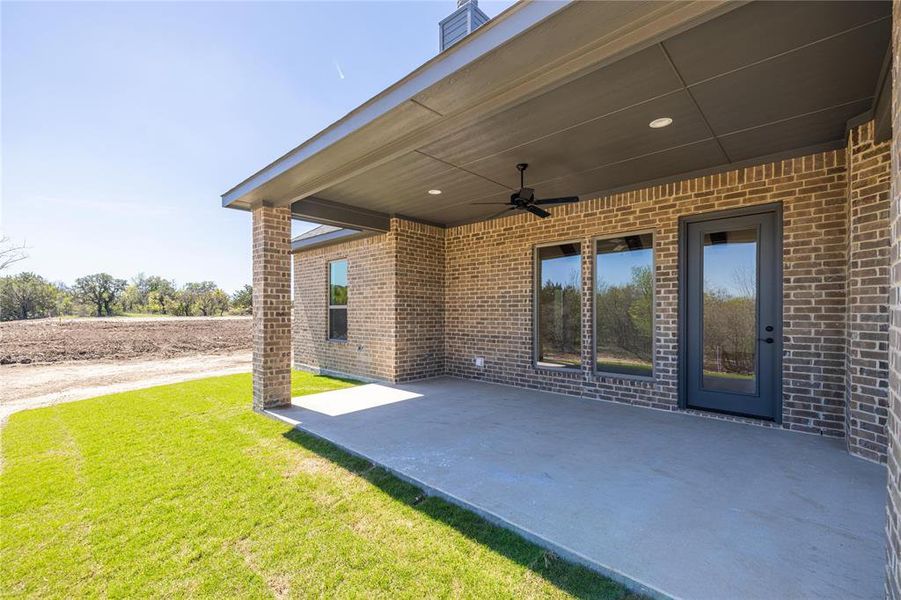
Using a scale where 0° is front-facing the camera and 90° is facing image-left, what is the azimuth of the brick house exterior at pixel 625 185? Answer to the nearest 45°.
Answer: approximately 45°

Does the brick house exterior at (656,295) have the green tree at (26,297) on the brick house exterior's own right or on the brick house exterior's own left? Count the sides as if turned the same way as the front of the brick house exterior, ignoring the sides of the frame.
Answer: on the brick house exterior's own right

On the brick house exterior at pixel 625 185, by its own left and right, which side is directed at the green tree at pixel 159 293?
right

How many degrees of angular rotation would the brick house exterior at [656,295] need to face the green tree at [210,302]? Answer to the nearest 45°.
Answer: approximately 90° to its right

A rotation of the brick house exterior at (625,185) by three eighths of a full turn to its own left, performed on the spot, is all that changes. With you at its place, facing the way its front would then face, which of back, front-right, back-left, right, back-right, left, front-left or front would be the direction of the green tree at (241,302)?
back-left

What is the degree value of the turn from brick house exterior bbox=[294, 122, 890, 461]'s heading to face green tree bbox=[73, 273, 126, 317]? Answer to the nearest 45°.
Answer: approximately 45° to its right
